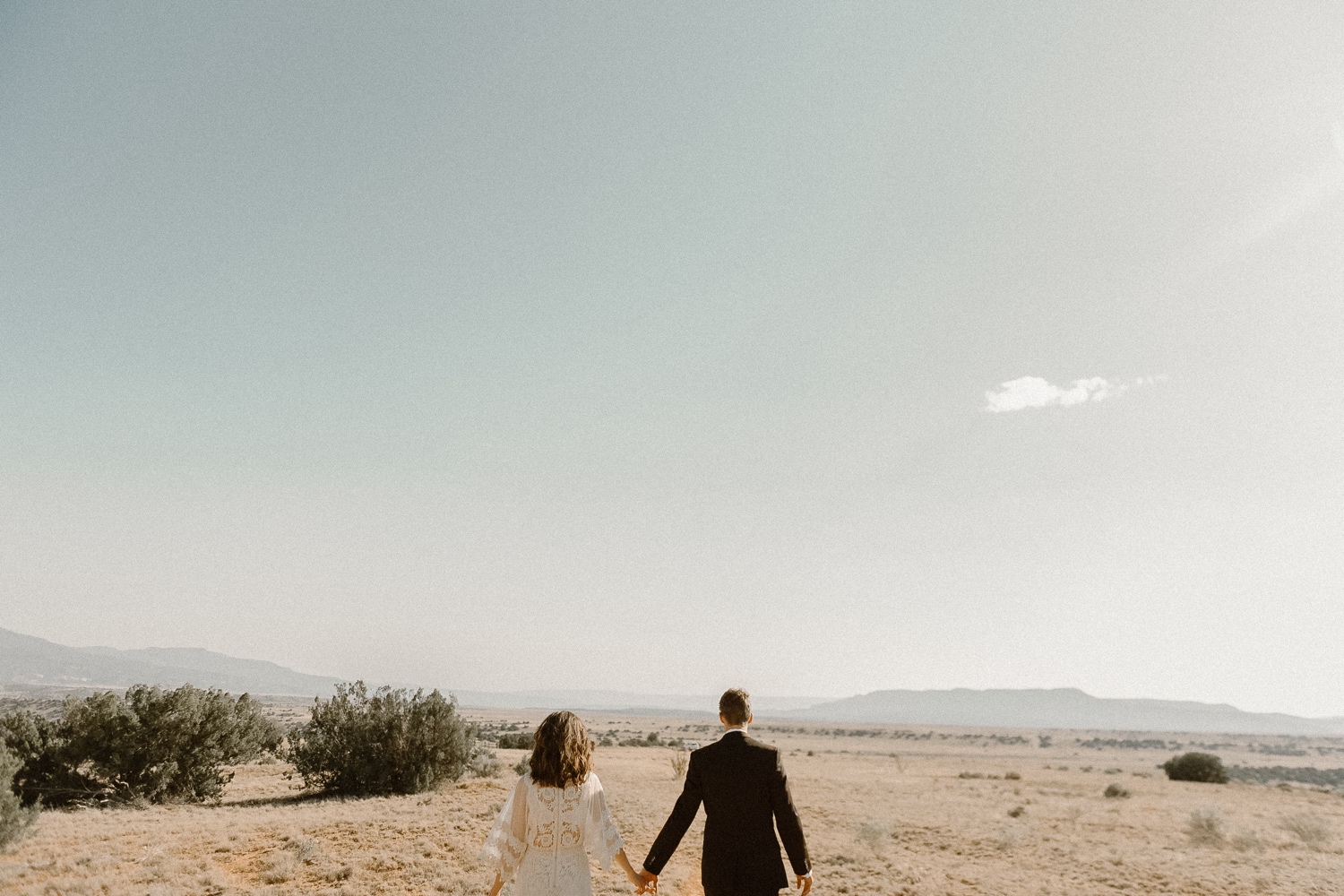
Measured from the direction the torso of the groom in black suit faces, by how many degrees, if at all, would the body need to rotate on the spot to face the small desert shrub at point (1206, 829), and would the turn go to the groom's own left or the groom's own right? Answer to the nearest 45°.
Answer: approximately 45° to the groom's own right

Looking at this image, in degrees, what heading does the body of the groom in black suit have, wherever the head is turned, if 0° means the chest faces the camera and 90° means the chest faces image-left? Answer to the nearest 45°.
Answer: approximately 180°

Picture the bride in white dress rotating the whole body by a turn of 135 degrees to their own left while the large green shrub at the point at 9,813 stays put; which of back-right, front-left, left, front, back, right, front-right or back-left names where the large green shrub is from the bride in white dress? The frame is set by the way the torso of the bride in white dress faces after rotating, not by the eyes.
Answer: right

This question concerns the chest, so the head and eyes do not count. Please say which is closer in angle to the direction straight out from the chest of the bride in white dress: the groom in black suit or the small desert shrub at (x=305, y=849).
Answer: the small desert shrub

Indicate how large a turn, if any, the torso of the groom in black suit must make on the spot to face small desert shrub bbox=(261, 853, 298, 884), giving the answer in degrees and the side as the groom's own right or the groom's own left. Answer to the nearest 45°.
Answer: approximately 45° to the groom's own left

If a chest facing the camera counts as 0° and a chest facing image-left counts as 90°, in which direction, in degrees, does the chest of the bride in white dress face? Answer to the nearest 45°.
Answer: approximately 180°

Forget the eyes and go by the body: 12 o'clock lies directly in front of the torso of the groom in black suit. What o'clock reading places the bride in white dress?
The bride in white dress is roughly at 8 o'clock from the groom in black suit.

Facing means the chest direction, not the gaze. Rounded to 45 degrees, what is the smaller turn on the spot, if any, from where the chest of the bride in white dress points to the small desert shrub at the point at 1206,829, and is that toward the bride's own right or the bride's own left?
approximately 45° to the bride's own right

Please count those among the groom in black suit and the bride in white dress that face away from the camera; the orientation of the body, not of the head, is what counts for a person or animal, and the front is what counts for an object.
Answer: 2

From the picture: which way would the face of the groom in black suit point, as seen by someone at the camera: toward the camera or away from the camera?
away from the camera

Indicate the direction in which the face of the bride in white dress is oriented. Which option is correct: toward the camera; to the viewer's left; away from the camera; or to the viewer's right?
away from the camera

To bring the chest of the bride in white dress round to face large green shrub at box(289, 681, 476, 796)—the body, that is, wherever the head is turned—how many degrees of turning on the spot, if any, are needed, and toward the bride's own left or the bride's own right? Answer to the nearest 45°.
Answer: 0° — they already face it
